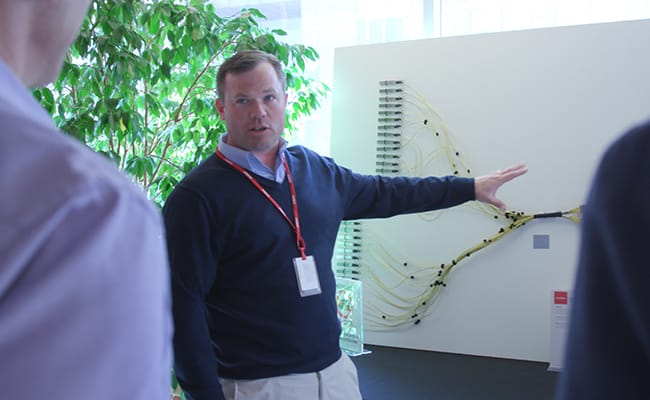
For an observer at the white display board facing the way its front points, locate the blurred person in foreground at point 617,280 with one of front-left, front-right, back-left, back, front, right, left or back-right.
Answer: front-left

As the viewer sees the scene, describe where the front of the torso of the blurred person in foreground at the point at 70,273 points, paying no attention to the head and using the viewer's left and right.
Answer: facing away from the viewer and to the right of the viewer

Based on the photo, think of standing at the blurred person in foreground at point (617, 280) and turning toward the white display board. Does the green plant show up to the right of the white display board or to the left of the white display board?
left

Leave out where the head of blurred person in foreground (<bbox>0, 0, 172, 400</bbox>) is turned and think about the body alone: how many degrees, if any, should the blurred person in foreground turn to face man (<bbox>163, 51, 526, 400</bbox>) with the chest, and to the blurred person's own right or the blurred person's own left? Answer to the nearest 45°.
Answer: approximately 45° to the blurred person's own left

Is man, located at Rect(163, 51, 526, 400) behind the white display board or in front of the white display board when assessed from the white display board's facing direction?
in front

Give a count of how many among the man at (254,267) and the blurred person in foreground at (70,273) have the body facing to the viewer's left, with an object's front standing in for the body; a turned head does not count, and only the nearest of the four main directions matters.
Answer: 0

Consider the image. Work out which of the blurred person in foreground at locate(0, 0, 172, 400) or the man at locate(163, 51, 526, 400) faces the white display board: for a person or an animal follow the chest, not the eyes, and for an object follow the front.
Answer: the blurred person in foreground

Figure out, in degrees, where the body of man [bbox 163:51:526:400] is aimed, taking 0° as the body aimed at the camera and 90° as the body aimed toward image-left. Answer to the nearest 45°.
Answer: approximately 315°

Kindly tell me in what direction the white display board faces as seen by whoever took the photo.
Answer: facing the viewer and to the left of the viewer

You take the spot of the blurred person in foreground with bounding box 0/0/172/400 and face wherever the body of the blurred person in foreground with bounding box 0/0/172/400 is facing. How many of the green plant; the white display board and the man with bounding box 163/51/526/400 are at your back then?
0

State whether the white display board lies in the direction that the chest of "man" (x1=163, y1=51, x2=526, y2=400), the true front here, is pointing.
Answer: no

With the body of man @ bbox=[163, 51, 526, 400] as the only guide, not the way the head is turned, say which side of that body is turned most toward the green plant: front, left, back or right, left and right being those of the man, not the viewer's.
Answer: back

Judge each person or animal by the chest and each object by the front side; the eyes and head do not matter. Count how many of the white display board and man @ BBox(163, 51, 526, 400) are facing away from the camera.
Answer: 0

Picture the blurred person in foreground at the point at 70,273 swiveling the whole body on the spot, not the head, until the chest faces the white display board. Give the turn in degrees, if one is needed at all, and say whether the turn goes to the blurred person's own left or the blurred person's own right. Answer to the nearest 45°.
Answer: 0° — they already face it

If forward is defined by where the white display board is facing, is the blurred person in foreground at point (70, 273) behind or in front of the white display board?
in front
